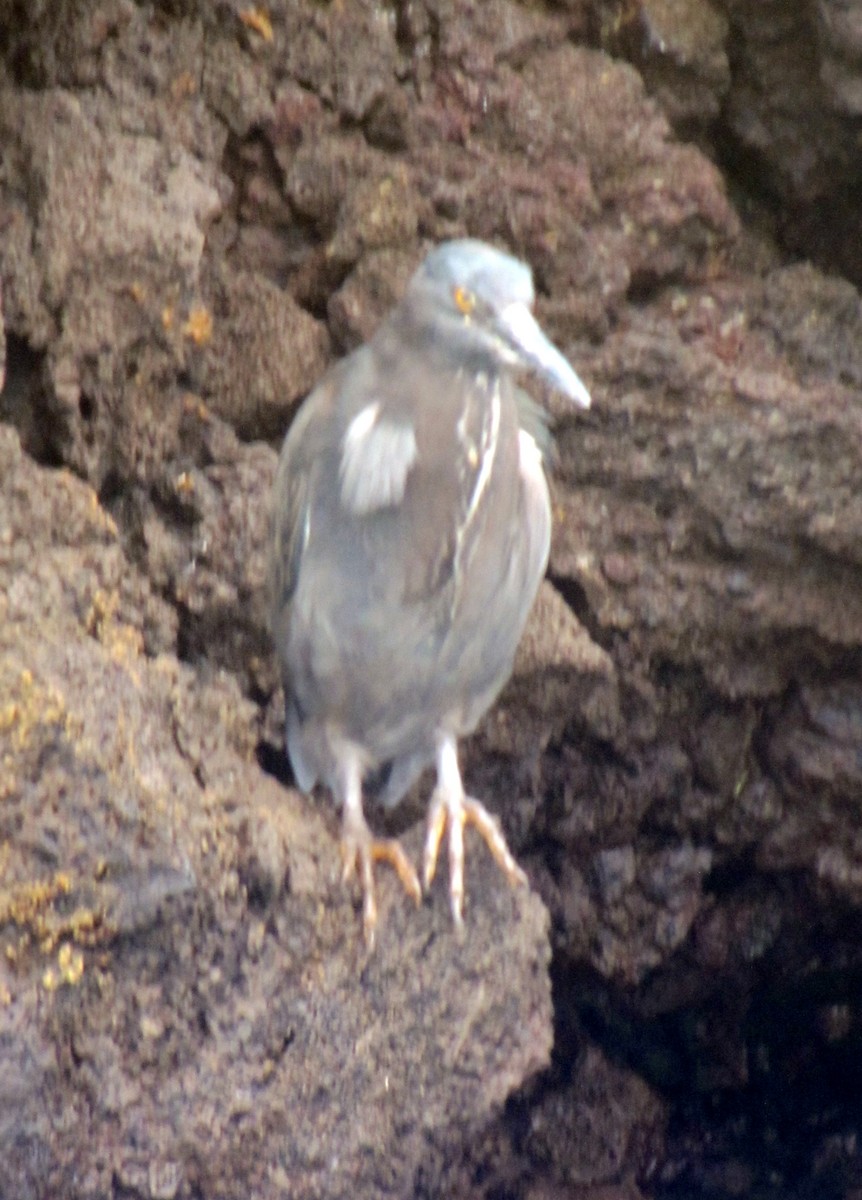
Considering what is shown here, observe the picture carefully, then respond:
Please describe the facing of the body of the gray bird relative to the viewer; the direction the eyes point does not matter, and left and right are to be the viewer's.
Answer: facing the viewer and to the right of the viewer
